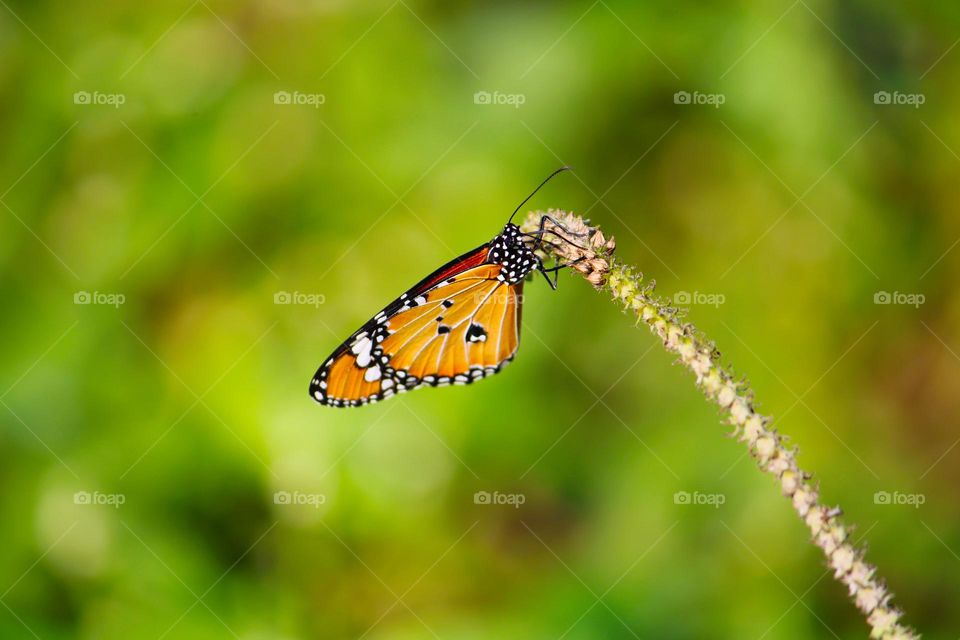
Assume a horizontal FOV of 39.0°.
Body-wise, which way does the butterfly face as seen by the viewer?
to the viewer's right
